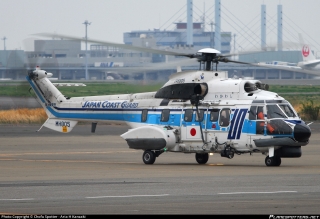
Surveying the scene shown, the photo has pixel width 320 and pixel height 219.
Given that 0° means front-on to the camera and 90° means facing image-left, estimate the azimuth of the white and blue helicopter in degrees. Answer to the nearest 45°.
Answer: approximately 315°
